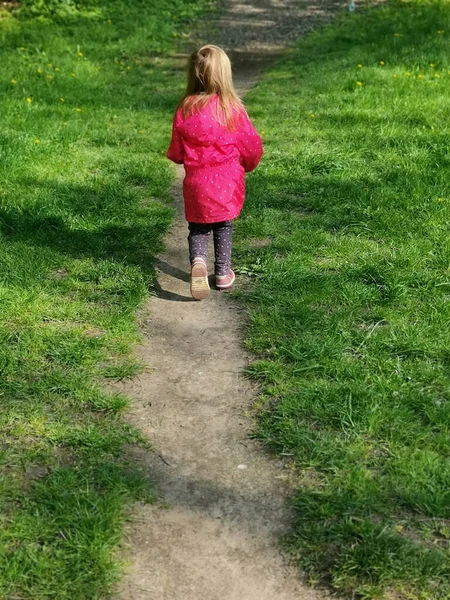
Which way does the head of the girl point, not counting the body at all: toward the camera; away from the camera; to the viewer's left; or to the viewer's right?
away from the camera

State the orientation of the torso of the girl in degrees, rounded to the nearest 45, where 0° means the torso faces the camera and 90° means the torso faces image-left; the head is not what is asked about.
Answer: approximately 180°
